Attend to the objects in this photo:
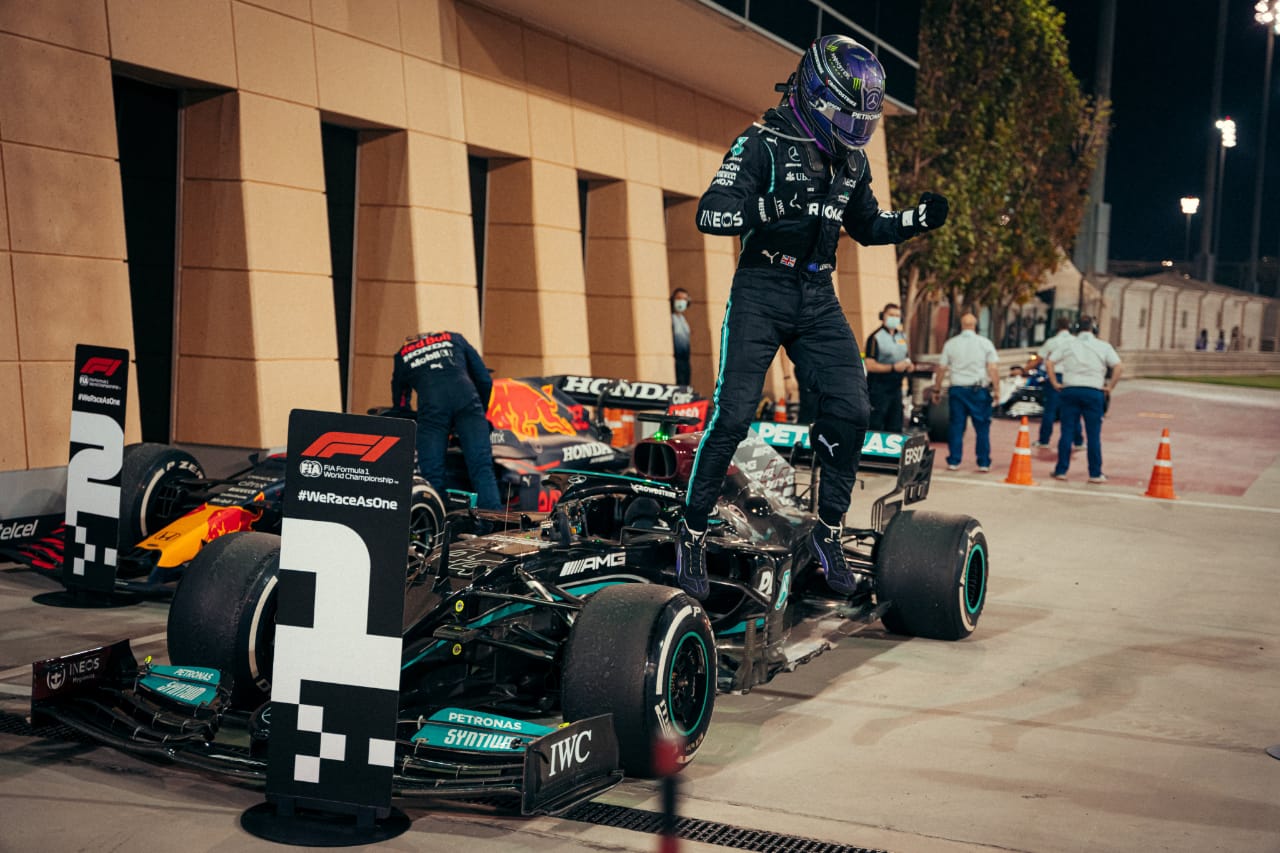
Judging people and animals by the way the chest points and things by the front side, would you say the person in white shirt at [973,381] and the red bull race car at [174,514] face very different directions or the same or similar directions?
very different directions

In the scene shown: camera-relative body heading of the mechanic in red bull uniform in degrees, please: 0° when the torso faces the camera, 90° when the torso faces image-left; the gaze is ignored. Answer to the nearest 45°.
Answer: approximately 180°

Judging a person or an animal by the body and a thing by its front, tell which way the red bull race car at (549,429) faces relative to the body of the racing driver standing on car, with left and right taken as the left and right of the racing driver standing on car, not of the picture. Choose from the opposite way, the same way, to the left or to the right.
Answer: to the right

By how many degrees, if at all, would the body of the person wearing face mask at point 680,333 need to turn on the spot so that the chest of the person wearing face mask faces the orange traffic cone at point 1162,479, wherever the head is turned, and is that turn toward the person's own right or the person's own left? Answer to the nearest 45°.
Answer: approximately 45° to the person's own left

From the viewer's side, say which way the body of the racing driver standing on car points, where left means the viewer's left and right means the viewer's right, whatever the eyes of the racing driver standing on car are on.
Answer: facing the viewer and to the right of the viewer

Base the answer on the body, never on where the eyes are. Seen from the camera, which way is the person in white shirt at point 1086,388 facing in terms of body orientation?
away from the camera
